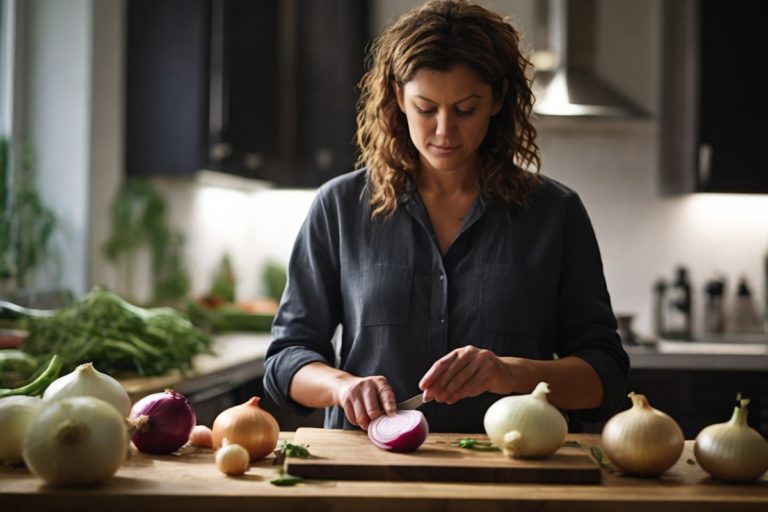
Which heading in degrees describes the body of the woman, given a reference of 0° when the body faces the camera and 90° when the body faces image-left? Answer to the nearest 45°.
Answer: approximately 0°

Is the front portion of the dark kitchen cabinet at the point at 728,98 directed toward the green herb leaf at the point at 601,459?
yes

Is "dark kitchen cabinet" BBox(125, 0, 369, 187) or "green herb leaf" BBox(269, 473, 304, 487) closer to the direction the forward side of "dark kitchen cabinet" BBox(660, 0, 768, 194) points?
the green herb leaf

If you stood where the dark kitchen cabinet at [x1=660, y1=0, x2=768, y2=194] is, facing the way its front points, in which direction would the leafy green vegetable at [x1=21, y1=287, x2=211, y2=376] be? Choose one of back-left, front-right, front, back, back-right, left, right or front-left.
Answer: front-right

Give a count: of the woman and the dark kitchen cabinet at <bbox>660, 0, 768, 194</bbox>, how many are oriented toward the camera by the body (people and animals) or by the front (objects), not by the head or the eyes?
2

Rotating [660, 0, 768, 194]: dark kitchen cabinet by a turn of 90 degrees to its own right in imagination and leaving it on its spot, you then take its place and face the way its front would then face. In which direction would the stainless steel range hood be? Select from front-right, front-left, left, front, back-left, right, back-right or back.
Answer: front

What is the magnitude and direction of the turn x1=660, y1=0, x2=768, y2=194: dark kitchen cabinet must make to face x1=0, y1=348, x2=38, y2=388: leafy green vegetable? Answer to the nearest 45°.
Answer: approximately 45° to its right

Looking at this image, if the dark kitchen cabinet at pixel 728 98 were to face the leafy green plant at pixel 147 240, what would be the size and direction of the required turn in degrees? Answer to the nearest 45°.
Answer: approximately 45° to its right
